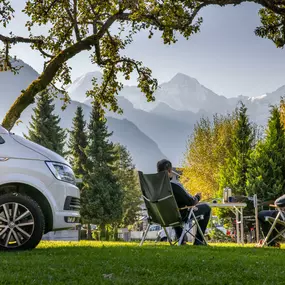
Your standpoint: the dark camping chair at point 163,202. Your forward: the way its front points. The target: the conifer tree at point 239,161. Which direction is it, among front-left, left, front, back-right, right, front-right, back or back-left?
front-left

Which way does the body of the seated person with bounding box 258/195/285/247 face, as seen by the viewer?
to the viewer's left

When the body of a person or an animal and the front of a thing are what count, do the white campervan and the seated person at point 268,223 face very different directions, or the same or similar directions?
very different directions

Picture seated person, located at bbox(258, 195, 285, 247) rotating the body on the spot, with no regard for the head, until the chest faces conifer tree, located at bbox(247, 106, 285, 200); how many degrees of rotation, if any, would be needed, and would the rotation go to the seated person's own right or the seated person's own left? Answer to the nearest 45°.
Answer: approximately 90° to the seated person's own right

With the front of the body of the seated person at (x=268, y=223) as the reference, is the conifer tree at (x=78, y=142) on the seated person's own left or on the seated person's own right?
on the seated person's own right

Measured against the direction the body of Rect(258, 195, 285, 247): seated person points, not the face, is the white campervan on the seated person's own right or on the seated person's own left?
on the seated person's own left

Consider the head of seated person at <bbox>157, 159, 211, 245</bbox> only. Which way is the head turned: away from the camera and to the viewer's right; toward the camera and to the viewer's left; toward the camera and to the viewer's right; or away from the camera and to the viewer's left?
away from the camera and to the viewer's right

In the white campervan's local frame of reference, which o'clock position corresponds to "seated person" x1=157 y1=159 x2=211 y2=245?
The seated person is roughly at 11 o'clock from the white campervan.

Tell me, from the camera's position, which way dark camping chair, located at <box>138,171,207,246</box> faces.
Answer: facing away from the viewer and to the right of the viewer

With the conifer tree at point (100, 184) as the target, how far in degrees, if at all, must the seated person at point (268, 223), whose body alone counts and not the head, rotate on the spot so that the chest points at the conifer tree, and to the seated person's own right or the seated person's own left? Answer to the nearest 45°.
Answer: approximately 45° to the seated person's own right

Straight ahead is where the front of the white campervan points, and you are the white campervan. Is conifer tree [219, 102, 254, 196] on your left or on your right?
on your left

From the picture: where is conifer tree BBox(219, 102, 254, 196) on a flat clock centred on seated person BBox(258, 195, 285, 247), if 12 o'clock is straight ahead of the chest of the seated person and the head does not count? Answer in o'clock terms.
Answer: The conifer tree is roughly at 3 o'clock from the seated person.

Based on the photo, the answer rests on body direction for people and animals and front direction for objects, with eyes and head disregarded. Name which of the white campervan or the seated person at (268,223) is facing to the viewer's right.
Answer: the white campervan

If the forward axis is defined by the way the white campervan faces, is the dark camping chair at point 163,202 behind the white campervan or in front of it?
in front

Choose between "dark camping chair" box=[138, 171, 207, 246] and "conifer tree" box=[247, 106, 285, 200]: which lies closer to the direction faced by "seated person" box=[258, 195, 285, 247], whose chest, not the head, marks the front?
the dark camping chair

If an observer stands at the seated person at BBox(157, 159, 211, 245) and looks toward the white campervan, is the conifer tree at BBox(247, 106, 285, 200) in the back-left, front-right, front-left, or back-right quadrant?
back-right

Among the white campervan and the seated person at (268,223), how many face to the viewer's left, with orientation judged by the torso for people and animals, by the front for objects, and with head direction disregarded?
1
